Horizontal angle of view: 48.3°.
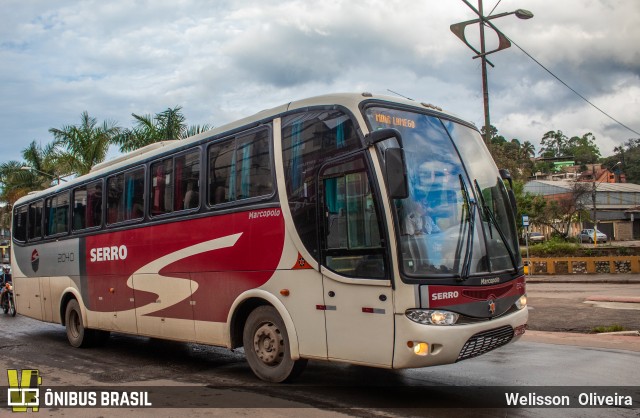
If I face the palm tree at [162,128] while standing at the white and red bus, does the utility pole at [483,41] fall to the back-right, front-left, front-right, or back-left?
front-right

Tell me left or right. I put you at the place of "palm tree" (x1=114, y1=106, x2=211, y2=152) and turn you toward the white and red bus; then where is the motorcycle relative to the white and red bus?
right

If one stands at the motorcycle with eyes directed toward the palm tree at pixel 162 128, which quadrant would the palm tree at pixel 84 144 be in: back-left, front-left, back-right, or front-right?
front-left

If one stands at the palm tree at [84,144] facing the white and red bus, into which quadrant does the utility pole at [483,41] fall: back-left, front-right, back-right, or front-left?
front-left

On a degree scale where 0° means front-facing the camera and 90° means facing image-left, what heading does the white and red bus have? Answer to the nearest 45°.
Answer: approximately 315°

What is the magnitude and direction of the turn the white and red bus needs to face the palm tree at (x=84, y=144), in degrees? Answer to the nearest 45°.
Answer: approximately 135° to its left

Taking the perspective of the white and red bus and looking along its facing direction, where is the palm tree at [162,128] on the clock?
The palm tree is roughly at 7 o'clock from the white and red bus.

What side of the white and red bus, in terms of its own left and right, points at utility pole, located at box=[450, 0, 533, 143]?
left

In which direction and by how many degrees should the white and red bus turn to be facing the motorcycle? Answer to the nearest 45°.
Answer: approximately 180°
